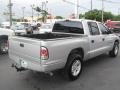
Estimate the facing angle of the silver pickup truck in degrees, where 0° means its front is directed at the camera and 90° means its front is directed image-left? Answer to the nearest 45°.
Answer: approximately 225°
